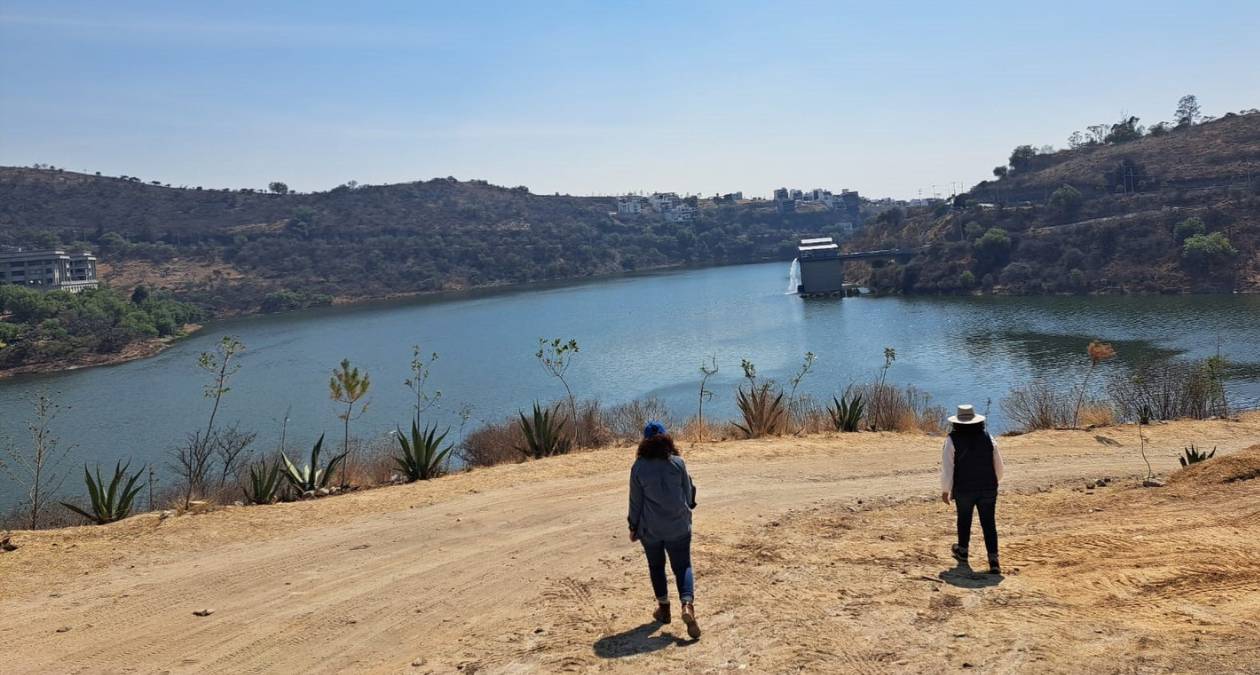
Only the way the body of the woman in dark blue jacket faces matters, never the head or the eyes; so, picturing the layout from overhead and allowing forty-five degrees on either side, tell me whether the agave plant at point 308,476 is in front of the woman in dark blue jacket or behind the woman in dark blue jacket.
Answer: in front

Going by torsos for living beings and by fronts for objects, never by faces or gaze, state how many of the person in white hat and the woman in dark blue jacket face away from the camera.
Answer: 2

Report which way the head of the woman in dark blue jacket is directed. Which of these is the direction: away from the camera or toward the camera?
away from the camera

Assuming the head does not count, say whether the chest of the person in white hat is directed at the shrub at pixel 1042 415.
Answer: yes

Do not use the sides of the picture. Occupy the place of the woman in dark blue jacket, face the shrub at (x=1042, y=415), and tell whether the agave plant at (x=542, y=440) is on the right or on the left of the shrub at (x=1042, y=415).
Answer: left

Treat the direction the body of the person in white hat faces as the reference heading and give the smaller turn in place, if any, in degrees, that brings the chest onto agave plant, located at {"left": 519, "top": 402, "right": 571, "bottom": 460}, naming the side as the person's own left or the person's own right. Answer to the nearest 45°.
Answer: approximately 45° to the person's own left

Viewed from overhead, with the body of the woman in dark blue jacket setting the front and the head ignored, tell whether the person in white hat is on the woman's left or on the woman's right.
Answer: on the woman's right

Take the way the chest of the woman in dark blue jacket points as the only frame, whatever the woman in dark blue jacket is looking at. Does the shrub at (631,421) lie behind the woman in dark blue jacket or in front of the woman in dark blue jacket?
in front

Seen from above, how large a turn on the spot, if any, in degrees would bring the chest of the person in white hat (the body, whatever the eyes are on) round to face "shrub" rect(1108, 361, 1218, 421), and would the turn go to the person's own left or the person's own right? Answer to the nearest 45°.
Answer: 0° — they already face it

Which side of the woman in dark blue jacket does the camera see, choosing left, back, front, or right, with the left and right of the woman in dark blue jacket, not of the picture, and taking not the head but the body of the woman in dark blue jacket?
back

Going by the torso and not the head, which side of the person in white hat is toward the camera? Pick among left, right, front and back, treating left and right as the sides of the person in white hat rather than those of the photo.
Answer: back
